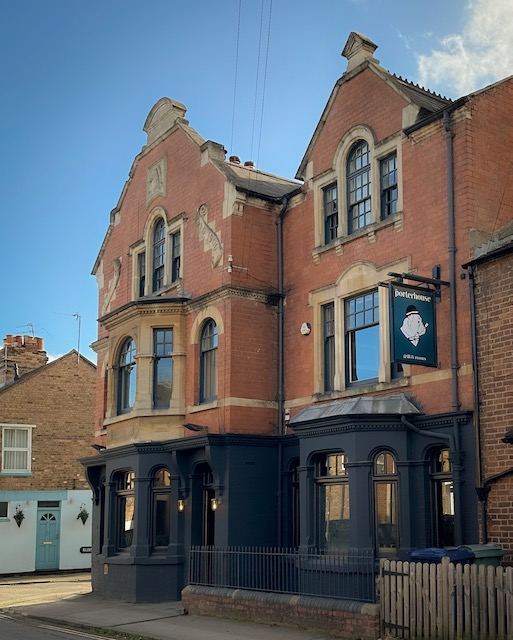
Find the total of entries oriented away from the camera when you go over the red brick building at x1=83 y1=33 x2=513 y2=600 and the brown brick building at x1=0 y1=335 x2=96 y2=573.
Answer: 0

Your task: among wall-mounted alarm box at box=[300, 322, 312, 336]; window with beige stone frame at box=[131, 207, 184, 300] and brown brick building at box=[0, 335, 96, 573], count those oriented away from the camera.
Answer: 0

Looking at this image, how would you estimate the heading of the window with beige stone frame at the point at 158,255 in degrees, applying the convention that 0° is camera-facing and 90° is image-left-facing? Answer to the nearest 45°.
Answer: approximately 45°

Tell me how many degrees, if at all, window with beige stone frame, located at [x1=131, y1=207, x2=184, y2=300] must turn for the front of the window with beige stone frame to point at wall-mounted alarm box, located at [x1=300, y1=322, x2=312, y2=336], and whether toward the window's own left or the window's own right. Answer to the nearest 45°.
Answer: approximately 90° to the window's own left

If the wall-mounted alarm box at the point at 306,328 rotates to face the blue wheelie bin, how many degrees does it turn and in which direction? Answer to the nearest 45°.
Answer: approximately 45° to its left

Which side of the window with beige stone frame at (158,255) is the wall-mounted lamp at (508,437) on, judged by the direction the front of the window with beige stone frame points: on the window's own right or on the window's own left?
on the window's own left

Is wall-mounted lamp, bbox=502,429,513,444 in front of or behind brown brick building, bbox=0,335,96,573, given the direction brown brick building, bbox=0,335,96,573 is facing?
in front

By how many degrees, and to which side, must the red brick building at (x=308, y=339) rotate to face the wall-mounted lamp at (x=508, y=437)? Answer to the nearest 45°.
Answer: approximately 90° to its left

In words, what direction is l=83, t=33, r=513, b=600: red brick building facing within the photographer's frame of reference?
facing the viewer and to the left of the viewer

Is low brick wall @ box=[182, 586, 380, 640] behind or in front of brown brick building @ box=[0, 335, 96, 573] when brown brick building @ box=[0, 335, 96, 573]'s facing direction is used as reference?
in front

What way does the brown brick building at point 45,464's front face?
toward the camera
